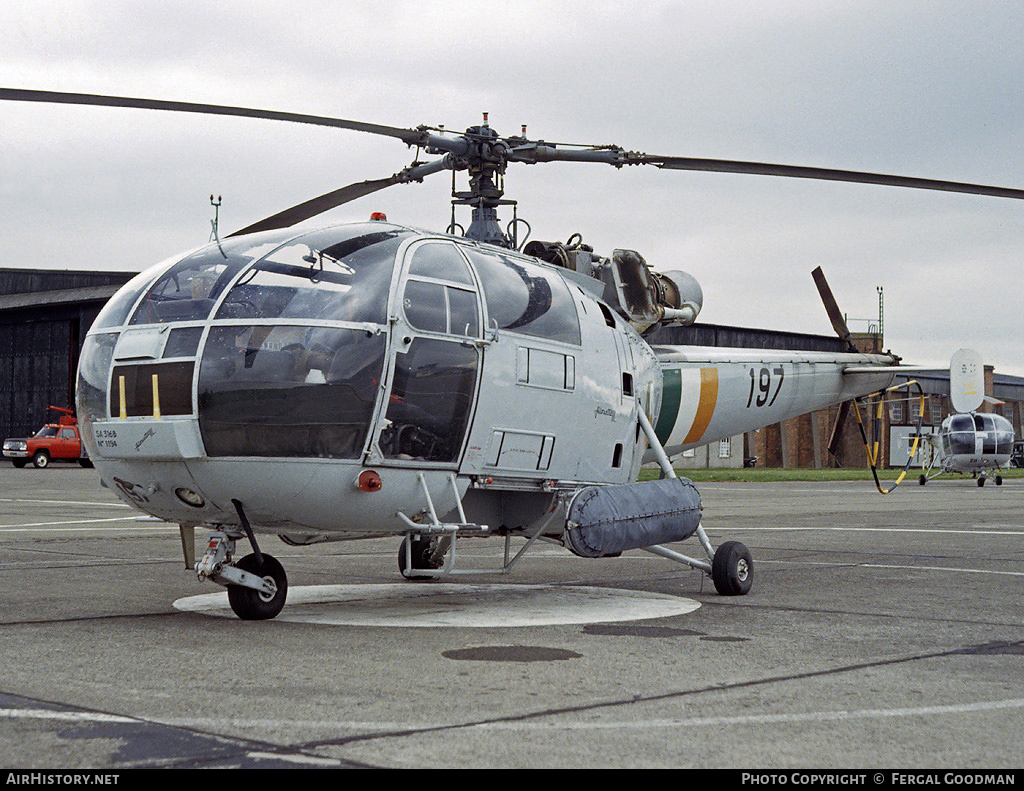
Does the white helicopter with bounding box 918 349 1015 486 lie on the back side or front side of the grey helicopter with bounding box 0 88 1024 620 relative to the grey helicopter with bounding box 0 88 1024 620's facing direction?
on the back side

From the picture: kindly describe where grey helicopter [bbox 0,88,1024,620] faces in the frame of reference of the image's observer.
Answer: facing the viewer and to the left of the viewer
